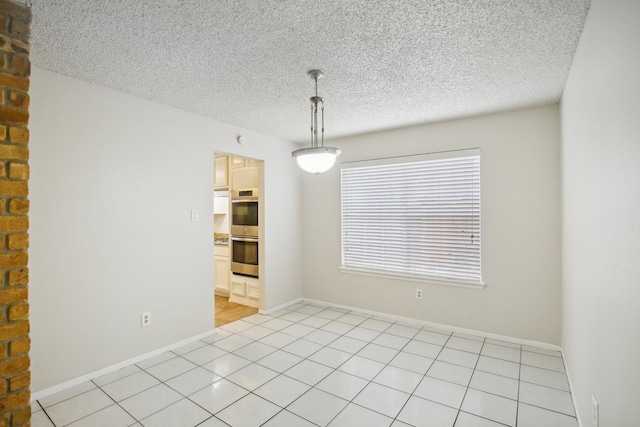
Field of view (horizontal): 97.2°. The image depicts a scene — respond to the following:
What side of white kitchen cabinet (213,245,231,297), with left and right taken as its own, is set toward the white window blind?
left

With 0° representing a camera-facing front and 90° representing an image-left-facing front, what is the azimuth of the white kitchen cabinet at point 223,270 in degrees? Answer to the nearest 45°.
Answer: approximately 45°

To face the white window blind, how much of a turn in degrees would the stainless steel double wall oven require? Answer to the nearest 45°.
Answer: approximately 90° to its left

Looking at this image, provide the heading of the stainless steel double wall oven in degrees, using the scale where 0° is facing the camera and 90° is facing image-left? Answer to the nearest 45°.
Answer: approximately 45°

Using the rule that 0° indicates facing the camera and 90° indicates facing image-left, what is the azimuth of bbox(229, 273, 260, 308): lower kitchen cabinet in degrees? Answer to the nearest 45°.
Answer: approximately 45°

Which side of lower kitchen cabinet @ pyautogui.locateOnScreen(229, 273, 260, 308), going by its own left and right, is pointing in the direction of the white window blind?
left
